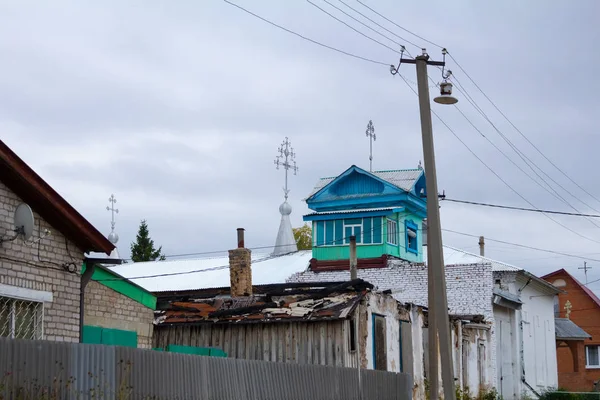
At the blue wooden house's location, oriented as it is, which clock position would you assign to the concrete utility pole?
The concrete utility pole is roughly at 12 o'clock from the blue wooden house.

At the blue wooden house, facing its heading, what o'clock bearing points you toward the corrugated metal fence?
The corrugated metal fence is roughly at 12 o'clock from the blue wooden house.

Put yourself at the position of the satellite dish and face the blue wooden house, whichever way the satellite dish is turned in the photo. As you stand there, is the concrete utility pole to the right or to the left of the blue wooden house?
right

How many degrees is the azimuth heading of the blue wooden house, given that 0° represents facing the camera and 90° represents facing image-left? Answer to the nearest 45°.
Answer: approximately 0°
